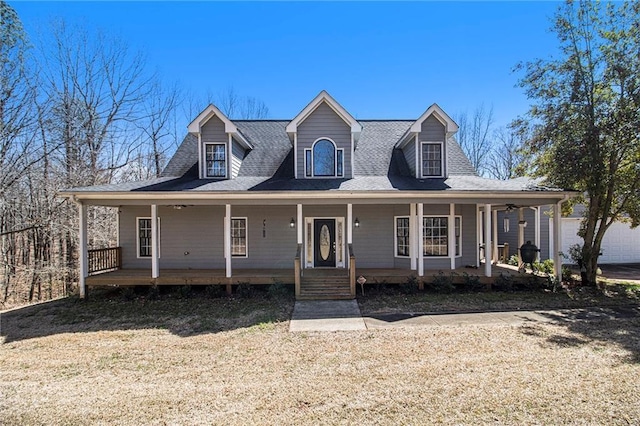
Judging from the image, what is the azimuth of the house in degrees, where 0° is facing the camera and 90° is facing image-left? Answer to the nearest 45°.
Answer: approximately 0°

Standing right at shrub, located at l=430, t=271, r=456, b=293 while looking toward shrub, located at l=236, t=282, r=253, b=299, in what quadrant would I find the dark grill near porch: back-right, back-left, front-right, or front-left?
back-right

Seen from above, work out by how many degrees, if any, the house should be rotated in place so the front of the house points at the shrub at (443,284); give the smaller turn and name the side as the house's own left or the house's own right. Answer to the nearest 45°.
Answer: approximately 45° to the house's own left
